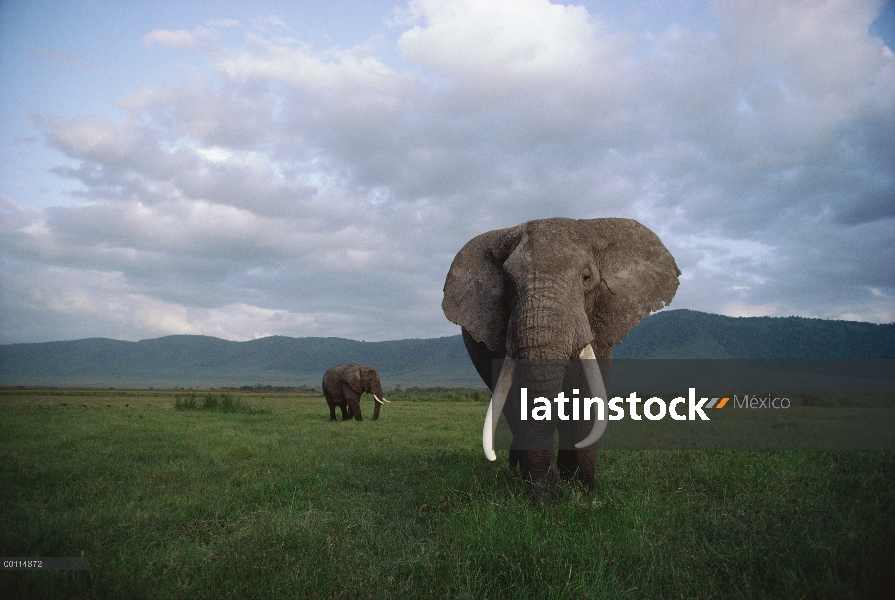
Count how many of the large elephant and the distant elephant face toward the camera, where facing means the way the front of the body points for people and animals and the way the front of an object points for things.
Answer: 1

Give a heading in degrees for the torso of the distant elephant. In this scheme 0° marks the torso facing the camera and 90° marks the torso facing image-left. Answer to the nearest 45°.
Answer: approximately 270°

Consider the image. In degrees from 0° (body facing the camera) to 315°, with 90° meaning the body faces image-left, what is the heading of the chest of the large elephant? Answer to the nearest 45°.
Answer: approximately 0°

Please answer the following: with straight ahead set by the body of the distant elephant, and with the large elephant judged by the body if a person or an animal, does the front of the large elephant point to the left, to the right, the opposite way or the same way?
to the right

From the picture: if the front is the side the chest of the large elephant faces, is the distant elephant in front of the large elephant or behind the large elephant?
behind

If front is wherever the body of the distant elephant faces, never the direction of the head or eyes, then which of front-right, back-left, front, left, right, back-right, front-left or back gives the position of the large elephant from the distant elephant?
right
